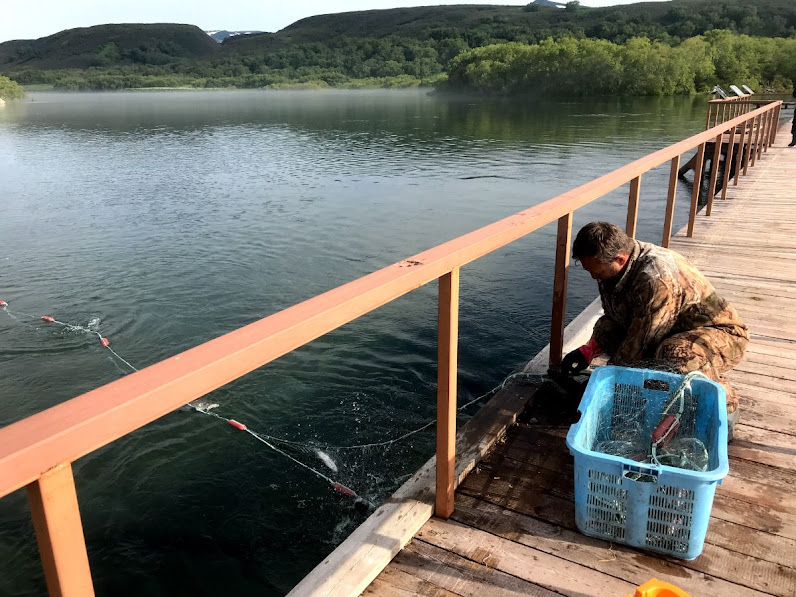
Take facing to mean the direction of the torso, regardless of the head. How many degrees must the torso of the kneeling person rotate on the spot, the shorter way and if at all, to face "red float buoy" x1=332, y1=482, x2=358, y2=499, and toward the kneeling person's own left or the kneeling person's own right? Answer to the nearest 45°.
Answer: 0° — they already face it

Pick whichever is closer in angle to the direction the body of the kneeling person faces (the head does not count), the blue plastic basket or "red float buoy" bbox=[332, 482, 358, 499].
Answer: the red float buoy

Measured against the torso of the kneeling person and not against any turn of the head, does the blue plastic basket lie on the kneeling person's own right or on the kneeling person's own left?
on the kneeling person's own left

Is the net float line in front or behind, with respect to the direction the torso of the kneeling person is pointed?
in front

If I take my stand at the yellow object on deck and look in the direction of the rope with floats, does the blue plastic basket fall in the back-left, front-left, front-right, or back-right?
front-right

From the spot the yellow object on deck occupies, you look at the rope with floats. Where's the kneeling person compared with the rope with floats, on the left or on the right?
right

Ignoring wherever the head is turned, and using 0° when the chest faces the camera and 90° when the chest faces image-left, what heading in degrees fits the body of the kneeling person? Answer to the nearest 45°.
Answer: approximately 90°

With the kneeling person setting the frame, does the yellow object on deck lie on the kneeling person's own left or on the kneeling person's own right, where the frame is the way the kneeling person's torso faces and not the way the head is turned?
on the kneeling person's own left

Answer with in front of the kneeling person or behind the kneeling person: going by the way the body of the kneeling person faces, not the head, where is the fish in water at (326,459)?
in front
